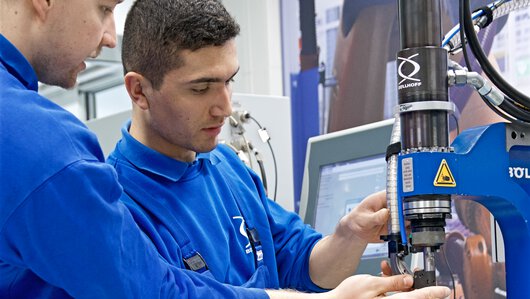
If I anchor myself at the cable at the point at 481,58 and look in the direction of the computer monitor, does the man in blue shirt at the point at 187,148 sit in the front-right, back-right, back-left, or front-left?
front-left

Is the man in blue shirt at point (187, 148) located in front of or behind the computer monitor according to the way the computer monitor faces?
in front

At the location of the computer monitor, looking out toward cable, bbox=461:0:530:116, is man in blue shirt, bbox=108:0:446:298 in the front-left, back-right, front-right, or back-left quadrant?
front-right

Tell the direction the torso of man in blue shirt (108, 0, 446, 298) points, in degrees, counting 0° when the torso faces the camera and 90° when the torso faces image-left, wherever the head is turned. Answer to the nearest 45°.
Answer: approximately 315°

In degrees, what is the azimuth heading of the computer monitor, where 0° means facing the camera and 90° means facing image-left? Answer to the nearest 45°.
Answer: approximately 45°

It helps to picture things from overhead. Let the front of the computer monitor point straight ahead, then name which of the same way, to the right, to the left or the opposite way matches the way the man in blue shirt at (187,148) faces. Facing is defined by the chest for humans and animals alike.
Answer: to the left

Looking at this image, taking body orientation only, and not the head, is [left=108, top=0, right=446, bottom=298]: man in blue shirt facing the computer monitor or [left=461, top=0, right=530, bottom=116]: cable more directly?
the cable

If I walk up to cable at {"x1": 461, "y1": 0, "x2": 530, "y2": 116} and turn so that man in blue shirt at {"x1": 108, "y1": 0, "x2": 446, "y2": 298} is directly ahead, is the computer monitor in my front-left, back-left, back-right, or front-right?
front-right

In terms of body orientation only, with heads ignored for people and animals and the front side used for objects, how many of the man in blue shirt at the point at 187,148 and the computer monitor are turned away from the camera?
0

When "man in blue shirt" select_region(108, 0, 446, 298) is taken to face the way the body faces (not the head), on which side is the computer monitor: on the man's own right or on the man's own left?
on the man's own left

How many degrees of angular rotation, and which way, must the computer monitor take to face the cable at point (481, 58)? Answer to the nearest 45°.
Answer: approximately 45° to its left

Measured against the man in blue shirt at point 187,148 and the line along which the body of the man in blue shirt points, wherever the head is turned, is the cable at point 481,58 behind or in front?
in front
